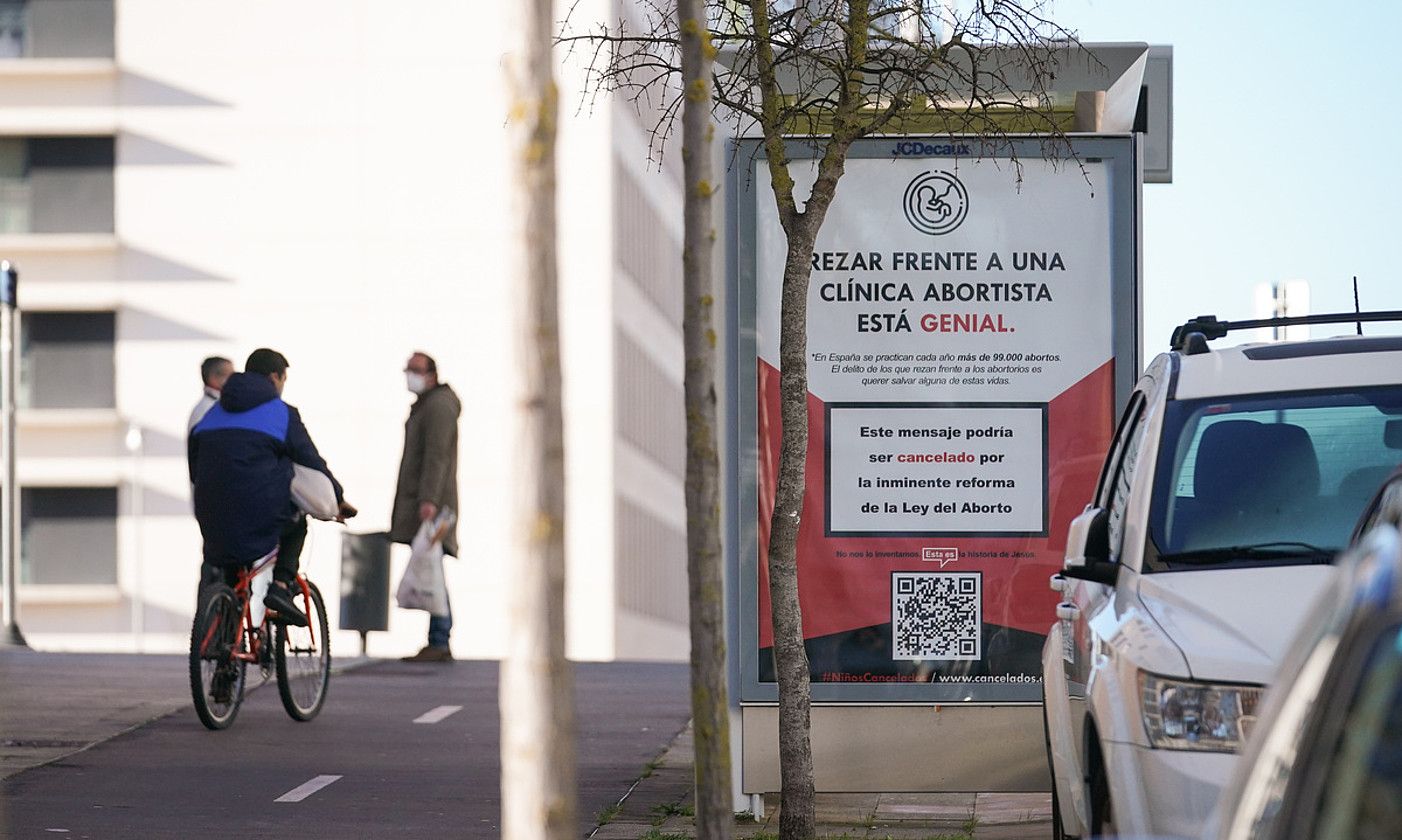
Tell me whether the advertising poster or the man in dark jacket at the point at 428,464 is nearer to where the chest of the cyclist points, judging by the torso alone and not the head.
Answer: the man in dark jacket

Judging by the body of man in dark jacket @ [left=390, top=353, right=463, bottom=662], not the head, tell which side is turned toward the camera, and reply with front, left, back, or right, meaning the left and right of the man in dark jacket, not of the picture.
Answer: left

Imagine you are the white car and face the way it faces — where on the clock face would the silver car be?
The silver car is roughly at 12 o'clock from the white car.

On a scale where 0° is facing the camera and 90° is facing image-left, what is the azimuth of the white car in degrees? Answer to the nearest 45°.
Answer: approximately 0°

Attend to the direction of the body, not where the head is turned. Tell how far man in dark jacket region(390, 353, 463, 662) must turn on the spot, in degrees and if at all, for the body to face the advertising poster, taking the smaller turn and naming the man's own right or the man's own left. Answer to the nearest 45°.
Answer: approximately 90° to the man's own left

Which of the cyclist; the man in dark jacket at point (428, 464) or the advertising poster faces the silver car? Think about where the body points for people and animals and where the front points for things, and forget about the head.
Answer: the advertising poster

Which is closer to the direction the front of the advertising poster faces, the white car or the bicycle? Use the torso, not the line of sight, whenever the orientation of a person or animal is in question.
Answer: the white car

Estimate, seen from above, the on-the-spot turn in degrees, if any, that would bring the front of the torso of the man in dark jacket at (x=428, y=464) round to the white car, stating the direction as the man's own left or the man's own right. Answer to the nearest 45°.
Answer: approximately 90° to the man's own left

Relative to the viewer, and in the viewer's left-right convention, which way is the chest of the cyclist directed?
facing away from the viewer and to the right of the viewer

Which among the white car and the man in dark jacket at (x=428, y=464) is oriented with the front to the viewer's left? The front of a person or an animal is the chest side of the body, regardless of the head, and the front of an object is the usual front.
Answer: the man in dark jacket
